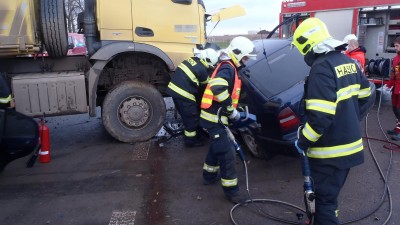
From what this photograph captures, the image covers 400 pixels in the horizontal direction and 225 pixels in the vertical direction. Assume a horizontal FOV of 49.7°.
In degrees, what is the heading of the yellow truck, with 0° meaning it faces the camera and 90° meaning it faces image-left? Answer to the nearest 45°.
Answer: approximately 270°

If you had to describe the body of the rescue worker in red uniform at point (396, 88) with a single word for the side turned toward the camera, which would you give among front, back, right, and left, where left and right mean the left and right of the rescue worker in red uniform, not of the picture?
left

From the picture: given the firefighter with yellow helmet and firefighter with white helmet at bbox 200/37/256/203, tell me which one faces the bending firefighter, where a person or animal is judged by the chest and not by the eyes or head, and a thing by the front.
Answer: the firefighter with yellow helmet

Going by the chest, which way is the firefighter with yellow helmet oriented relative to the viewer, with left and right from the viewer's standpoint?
facing away from the viewer and to the left of the viewer

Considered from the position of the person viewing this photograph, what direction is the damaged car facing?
facing away from the viewer and to the left of the viewer

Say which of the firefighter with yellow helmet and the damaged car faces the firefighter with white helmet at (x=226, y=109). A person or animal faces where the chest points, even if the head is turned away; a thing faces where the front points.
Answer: the firefighter with yellow helmet

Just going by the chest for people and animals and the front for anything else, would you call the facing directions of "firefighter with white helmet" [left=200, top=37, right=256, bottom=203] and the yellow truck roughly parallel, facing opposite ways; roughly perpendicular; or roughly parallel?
roughly parallel

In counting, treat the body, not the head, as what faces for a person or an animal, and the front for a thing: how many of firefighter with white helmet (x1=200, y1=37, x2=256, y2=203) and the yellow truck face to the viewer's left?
0

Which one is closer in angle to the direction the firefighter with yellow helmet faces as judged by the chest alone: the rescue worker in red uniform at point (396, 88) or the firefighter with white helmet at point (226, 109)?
the firefighter with white helmet

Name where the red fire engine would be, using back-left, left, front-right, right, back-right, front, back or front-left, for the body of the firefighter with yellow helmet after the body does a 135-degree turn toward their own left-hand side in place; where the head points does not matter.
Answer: back

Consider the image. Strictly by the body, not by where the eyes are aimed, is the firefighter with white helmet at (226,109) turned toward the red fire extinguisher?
no

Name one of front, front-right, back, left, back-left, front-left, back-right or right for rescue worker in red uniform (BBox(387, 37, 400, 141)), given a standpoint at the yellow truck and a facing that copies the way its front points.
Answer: front

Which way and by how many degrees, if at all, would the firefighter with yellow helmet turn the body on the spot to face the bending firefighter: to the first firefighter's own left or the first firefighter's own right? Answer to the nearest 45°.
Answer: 0° — they already face them

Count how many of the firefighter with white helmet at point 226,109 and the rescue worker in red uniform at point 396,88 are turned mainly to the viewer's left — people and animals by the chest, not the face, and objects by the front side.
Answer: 1

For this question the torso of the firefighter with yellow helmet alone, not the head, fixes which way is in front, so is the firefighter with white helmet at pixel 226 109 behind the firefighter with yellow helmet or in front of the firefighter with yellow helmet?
in front

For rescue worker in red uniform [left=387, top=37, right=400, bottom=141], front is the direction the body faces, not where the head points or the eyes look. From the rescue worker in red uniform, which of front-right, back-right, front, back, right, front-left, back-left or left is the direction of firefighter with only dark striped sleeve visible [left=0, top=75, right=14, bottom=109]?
front-left

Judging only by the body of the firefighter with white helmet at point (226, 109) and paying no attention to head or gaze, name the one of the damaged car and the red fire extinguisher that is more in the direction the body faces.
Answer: the damaged car

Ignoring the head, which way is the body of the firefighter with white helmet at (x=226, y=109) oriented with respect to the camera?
to the viewer's right
